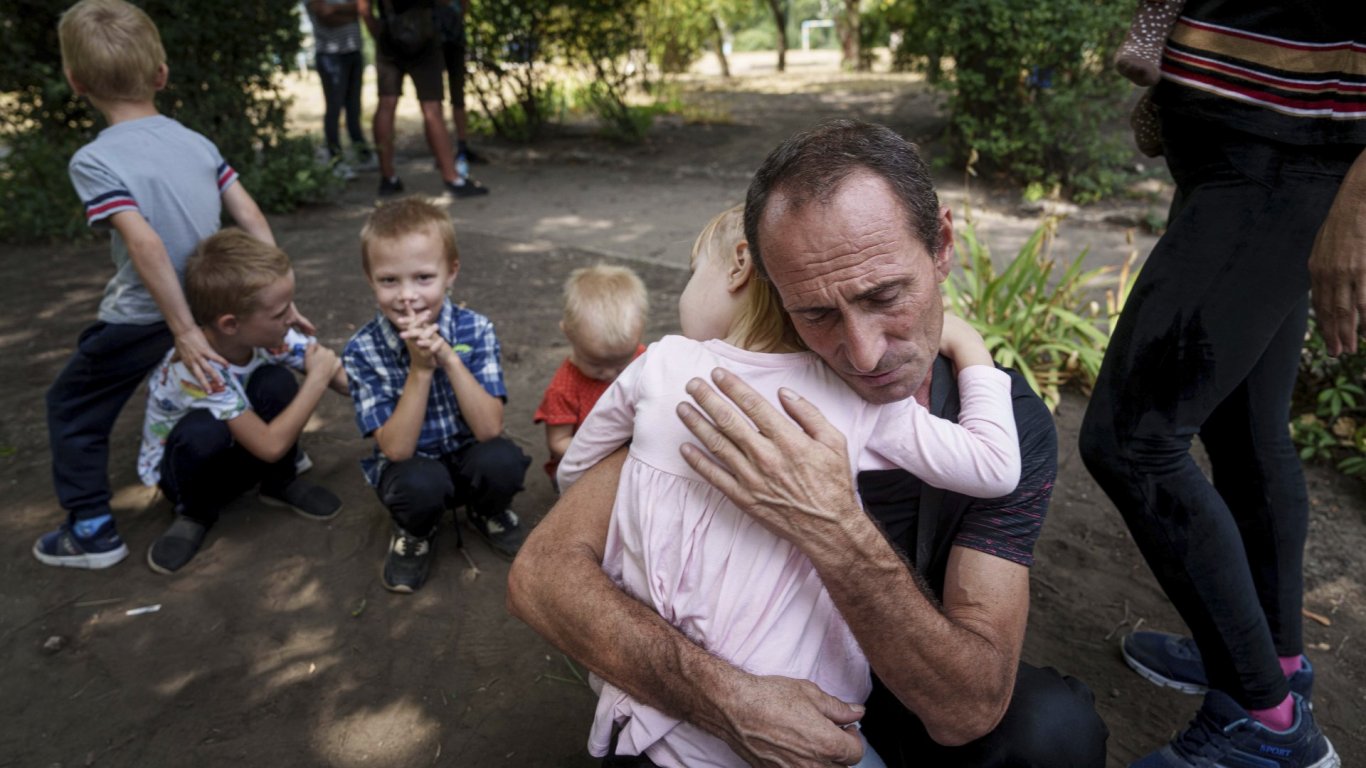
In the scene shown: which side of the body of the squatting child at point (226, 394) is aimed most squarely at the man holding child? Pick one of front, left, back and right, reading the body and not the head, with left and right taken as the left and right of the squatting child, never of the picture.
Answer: front

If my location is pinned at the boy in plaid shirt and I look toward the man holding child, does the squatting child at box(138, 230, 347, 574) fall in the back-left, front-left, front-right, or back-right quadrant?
back-right

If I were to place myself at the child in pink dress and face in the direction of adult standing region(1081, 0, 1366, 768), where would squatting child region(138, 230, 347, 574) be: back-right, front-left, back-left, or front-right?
back-left

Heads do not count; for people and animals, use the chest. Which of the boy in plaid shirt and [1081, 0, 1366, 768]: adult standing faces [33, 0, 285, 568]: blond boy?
the adult standing

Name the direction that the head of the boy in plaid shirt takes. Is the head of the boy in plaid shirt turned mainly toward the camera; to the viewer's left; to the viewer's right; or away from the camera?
toward the camera

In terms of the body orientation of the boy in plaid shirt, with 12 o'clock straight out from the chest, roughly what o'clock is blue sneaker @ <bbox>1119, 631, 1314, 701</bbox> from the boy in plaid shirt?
The blue sneaker is roughly at 10 o'clock from the boy in plaid shirt.

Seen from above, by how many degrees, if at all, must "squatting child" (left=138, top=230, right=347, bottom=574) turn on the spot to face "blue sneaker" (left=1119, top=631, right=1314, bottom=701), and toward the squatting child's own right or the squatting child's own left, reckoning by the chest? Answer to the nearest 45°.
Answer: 0° — they already face it

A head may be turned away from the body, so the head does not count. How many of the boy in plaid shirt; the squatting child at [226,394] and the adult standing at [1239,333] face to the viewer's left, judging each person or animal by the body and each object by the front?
1

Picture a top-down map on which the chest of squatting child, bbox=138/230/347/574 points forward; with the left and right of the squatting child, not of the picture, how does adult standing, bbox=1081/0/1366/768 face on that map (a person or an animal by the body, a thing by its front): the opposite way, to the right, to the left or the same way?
the opposite way

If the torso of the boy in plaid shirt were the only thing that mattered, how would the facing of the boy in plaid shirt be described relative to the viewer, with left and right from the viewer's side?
facing the viewer

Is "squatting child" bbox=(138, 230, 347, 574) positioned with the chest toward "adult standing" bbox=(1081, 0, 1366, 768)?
yes

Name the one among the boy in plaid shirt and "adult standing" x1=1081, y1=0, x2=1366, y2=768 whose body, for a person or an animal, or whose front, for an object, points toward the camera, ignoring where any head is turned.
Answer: the boy in plaid shirt

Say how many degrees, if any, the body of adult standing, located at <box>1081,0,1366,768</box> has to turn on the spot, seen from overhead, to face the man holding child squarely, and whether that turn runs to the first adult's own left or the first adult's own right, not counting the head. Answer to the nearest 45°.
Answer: approximately 45° to the first adult's own left

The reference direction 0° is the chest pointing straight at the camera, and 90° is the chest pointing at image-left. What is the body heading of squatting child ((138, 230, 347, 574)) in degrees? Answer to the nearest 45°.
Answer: approximately 315°

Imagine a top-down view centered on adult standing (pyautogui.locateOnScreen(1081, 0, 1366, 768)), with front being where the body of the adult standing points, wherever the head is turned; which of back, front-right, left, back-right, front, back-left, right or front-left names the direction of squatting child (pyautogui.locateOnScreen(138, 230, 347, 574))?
front

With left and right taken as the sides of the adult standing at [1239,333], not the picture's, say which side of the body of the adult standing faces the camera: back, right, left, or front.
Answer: left

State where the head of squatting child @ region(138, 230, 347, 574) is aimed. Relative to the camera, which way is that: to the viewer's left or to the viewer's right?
to the viewer's right
